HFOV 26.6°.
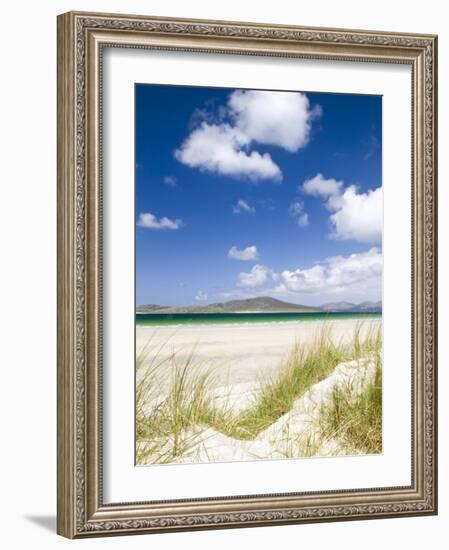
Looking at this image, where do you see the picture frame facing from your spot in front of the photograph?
facing the viewer and to the right of the viewer
